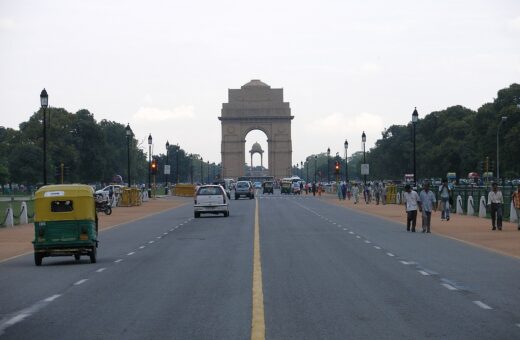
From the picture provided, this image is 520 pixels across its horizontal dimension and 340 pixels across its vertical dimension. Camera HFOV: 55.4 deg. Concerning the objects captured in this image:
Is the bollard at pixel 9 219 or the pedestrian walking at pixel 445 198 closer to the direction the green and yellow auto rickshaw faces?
the bollard

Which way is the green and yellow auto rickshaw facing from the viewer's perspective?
away from the camera

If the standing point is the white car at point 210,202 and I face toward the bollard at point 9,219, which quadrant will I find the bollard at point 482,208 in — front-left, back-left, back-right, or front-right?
back-left

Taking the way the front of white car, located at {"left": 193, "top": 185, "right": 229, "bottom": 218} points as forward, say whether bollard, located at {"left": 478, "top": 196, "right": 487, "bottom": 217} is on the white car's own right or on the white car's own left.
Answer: on the white car's own right

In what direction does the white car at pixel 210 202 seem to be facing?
away from the camera

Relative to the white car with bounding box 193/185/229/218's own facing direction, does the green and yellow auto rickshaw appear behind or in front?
behind

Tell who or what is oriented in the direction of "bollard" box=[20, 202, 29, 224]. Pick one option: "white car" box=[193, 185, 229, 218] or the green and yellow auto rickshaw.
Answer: the green and yellow auto rickshaw

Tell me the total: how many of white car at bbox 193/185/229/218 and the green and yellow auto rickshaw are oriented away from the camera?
2
